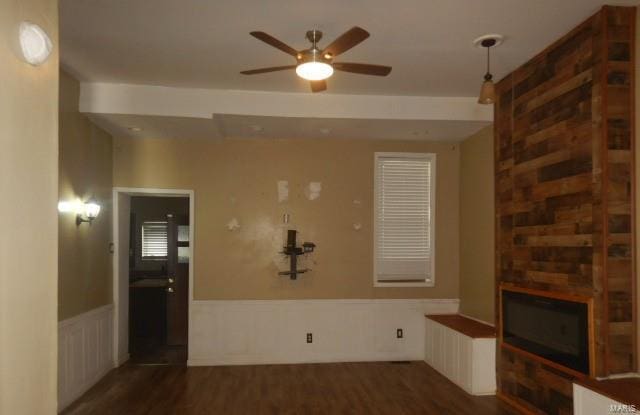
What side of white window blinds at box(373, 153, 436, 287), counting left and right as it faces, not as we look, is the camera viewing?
front

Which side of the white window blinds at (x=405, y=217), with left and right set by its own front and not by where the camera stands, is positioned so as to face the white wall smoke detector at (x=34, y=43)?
front

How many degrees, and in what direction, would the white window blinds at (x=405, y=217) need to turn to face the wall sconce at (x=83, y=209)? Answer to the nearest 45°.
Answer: approximately 45° to its right

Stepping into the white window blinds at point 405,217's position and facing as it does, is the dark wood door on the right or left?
on its right

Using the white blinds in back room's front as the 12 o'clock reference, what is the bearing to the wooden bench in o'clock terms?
The wooden bench is roughly at 11 o'clock from the white blinds in back room.

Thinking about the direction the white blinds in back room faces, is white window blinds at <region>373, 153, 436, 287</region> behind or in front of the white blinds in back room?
in front

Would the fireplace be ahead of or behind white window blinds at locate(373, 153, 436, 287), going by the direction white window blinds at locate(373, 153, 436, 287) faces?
ahead

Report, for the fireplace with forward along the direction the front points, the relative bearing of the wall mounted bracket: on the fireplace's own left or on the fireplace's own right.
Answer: on the fireplace's own right

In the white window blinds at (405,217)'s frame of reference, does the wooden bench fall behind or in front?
in front

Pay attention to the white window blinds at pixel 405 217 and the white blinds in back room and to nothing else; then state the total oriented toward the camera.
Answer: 2

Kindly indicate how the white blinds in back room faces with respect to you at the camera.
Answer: facing the viewer

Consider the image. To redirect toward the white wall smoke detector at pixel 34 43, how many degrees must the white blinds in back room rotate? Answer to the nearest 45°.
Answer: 0° — it already faces it

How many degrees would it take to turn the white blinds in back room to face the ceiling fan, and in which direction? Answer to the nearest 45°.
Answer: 0° — it already faces it

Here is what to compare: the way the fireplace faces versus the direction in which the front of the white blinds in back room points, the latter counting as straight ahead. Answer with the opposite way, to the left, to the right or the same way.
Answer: to the right

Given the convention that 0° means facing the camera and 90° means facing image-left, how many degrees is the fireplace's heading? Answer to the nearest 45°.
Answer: approximately 45°
